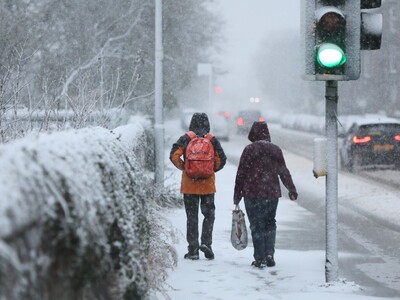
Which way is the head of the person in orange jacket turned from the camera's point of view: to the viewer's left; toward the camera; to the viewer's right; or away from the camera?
away from the camera

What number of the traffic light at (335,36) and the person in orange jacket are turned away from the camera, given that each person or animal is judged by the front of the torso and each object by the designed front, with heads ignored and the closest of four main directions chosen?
1

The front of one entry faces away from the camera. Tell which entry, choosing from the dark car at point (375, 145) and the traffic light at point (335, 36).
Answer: the dark car

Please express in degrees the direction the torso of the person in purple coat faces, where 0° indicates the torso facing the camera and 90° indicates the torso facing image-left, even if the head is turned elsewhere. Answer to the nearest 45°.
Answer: approximately 180°

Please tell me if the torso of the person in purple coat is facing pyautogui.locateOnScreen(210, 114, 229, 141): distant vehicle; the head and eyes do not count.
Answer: yes

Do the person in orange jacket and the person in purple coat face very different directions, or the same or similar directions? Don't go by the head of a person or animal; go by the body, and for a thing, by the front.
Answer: same or similar directions

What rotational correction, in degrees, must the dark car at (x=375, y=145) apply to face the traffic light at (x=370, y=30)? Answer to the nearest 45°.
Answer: approximately 180°

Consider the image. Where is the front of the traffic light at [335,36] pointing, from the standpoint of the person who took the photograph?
facing the viewer

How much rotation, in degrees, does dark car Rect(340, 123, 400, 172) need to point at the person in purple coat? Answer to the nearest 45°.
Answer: approximately 180°

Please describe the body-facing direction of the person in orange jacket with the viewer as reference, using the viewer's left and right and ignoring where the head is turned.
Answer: facing away from the viewer

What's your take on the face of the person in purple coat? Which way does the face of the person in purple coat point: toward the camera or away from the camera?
away from the camera

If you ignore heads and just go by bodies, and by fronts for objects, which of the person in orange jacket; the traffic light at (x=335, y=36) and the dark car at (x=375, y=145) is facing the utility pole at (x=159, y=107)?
the person in orange jacket

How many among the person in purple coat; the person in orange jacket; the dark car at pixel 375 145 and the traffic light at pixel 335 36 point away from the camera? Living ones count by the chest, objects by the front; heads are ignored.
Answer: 3

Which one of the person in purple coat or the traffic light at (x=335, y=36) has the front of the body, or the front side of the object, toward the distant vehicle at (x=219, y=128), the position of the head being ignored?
the person in purple coat

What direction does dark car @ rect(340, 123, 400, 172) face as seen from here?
away from the camera

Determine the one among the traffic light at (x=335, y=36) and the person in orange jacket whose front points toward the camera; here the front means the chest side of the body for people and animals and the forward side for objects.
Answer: the traffic light

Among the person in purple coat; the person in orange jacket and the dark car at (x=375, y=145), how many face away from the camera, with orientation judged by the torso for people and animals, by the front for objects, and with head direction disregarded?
3
